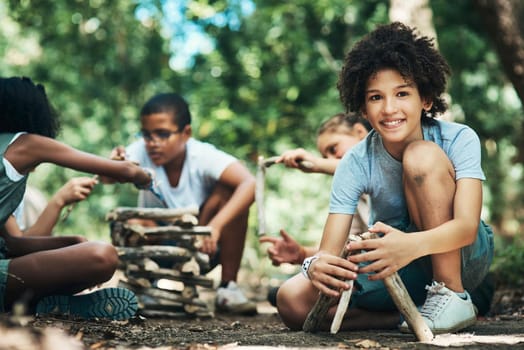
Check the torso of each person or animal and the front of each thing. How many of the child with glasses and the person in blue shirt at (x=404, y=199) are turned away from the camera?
0

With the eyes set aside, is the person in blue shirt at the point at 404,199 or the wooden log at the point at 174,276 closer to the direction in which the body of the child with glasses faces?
the wooden log

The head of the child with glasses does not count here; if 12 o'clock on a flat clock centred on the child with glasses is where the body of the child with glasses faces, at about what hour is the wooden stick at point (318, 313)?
The wooden stick is roughly at 10 o'clock from the child with glasses.

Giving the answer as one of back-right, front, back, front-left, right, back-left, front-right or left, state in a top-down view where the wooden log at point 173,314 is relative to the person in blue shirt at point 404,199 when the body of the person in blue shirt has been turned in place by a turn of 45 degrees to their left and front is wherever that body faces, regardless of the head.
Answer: back-right

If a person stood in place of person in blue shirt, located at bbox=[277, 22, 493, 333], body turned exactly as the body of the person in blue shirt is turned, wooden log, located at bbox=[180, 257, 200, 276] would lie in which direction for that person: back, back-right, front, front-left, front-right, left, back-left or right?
right

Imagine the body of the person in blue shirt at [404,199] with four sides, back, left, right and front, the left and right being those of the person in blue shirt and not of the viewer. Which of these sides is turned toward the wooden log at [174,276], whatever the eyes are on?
right

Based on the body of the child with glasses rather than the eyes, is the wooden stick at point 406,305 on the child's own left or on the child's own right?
on the child's own left

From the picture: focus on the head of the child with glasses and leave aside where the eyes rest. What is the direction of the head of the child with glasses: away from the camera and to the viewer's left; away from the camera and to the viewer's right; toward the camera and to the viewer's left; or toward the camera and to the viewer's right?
toward the camera and to the viewer's left

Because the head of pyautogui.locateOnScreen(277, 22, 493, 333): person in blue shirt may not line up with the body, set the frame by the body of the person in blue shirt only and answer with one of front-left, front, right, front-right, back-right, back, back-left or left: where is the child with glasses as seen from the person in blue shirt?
right

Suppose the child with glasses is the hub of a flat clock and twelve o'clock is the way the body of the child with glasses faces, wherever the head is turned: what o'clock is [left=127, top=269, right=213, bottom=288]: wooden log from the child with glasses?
The wooden log is roughly at 11 o'clock from the child with glasses.

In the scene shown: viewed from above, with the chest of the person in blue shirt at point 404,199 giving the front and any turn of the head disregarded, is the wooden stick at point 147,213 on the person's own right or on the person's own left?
on the person's own right
